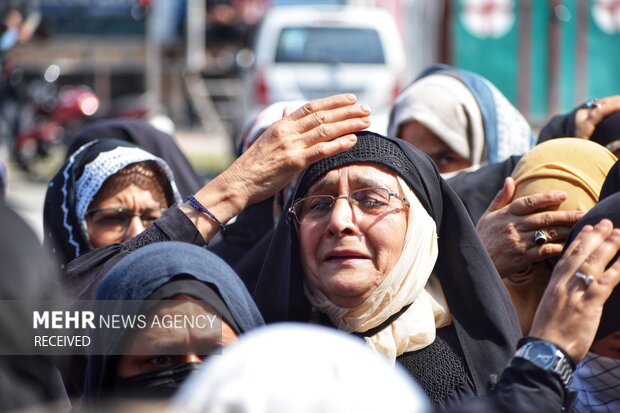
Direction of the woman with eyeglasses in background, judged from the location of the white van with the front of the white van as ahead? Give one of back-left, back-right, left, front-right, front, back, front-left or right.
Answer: back

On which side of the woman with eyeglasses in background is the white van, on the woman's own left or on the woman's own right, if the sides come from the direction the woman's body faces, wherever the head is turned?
on the woman's own left

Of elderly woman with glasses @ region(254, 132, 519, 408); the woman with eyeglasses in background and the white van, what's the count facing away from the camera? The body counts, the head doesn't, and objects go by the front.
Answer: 1

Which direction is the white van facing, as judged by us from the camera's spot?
facing away from the viewer

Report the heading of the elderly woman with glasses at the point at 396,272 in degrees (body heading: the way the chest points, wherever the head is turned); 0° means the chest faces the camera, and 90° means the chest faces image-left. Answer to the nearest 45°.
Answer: approximately 45°

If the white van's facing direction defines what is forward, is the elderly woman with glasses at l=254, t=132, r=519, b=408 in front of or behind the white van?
behind

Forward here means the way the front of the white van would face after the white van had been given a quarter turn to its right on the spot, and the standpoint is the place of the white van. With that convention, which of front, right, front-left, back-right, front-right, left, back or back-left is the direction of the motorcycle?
back

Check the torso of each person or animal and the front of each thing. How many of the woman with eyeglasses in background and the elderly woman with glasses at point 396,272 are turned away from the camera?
0

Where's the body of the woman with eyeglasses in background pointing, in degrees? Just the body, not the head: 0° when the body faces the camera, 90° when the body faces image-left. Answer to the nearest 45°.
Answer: approximately 315°
